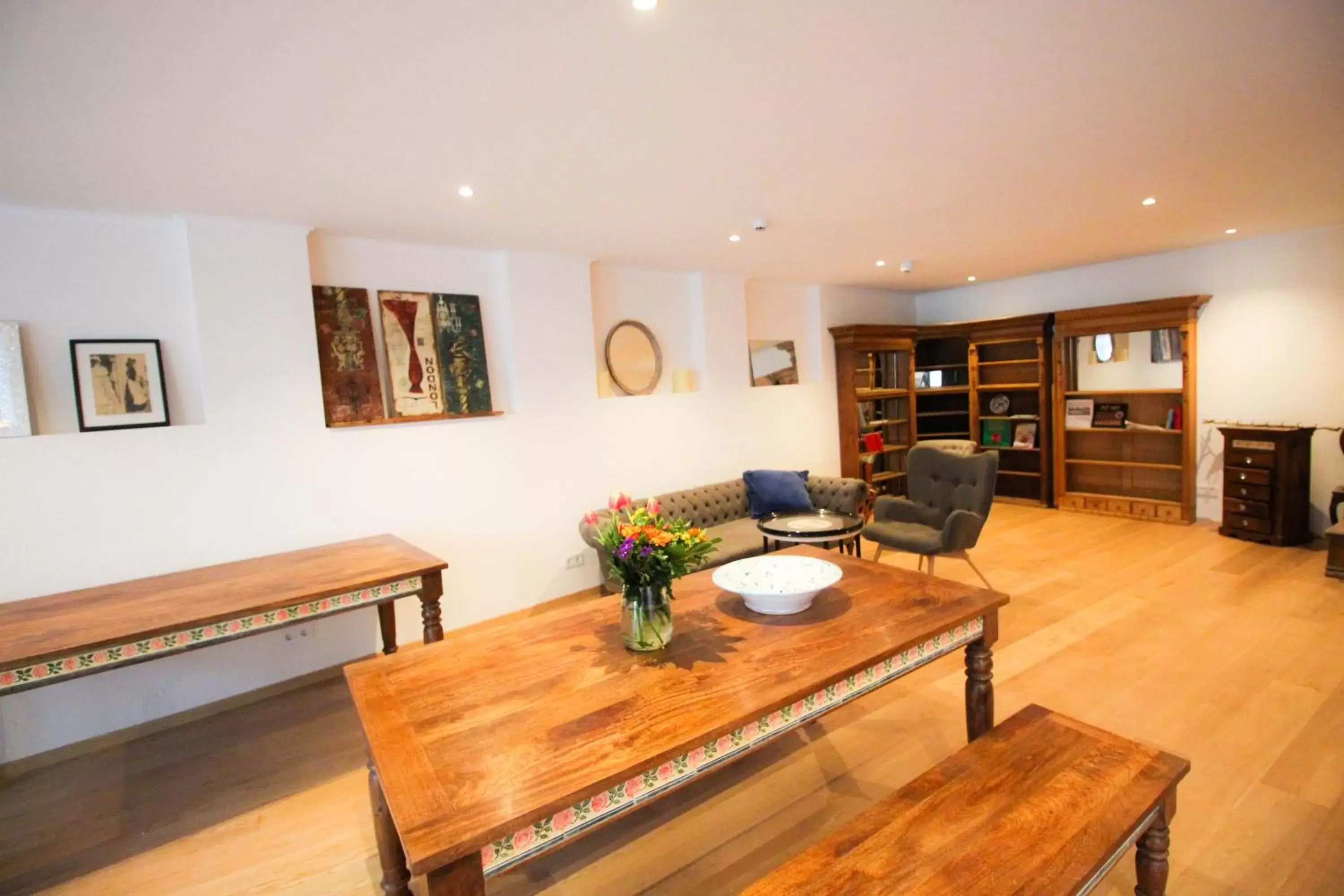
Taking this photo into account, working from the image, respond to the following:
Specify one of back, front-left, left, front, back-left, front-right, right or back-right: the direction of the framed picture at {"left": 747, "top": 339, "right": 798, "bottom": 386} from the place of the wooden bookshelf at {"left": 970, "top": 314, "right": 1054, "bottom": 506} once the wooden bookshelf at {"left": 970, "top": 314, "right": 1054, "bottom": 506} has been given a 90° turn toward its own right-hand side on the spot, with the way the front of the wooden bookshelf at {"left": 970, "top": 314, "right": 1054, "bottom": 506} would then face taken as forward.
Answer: left

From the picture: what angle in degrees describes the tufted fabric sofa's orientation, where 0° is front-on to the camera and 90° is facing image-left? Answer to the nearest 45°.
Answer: approximately 315°

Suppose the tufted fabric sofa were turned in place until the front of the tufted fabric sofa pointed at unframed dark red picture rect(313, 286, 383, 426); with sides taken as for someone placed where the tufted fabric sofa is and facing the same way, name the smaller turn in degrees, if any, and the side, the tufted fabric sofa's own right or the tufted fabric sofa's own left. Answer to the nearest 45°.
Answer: approximately 90° to the tufted fabric sofa's own right

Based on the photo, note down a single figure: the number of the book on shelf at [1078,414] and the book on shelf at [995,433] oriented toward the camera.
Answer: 2

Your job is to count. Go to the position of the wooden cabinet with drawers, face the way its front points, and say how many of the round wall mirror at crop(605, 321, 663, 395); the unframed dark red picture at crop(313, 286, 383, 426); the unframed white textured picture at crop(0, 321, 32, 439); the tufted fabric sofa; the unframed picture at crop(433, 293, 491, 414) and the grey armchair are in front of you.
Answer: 6

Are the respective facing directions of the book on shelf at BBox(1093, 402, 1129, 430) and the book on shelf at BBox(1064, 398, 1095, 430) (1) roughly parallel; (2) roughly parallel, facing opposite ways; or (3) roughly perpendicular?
roughly parallel

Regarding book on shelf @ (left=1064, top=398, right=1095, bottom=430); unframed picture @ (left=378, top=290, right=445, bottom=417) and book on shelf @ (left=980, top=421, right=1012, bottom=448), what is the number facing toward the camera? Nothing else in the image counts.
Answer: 3

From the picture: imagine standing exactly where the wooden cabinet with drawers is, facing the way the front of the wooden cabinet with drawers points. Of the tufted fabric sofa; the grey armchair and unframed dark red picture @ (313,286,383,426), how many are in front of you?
3

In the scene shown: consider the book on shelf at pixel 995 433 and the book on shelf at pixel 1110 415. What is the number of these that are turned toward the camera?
2

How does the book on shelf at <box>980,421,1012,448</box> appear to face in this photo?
toward the camera

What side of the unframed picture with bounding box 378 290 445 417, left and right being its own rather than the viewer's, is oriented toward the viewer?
front

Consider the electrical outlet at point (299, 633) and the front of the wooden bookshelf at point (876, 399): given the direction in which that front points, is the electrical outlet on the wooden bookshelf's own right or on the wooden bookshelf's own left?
on the wooden bookshelf's own right
